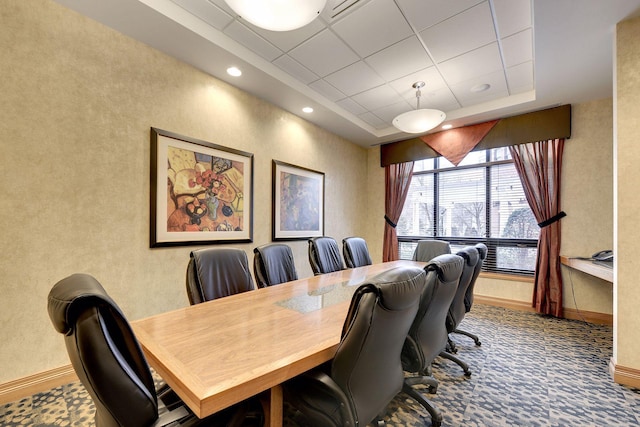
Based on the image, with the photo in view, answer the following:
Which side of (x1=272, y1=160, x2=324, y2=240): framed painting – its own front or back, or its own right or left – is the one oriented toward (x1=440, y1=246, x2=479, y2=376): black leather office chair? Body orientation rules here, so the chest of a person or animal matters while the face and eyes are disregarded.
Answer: front

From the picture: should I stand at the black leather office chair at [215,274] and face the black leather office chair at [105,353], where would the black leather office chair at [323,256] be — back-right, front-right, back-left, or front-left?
back-left

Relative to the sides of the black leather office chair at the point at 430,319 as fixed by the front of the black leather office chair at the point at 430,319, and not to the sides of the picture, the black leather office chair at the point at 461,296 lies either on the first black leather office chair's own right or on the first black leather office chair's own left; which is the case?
on the first black leather office chair's own right

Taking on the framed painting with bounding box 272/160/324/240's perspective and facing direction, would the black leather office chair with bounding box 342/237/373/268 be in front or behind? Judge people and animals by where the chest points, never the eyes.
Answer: in front

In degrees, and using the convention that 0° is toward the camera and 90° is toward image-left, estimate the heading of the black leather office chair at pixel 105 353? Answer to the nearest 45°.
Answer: approximately 270°

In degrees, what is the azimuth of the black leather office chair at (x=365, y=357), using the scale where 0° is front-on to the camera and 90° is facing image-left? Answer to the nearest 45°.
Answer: approximately 135°

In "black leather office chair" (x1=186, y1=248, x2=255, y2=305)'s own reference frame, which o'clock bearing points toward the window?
The window is roughly at 10 o'clock from the black leather office chair.

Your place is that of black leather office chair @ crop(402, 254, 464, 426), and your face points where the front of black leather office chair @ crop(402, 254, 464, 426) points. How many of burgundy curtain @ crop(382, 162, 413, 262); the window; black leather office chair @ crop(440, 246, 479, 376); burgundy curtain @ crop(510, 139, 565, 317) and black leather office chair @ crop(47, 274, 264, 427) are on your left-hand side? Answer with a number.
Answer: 1

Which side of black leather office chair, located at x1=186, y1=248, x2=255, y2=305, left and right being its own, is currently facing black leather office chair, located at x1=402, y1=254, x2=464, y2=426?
front

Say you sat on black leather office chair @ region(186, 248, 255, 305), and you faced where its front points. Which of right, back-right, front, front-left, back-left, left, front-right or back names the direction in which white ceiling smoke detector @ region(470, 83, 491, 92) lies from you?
front-left

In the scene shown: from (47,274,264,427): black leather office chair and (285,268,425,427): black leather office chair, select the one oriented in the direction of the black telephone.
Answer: (47,274,264,427): black leather office chair

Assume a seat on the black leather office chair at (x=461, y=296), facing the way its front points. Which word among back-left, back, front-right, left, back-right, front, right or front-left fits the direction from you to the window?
right

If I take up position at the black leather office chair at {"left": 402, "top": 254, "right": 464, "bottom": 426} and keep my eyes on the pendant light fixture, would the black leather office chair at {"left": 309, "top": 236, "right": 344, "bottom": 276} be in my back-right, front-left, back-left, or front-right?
front-left

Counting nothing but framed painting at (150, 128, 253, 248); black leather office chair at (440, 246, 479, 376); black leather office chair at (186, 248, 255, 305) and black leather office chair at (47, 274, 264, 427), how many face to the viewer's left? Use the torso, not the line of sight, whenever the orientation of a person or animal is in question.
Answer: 1

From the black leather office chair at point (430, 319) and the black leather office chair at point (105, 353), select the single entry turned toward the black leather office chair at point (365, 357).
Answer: the black leather office chair at point (105, 353)

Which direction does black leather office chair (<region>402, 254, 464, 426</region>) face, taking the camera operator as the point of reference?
facing away from the viewer and to the left of the viewer

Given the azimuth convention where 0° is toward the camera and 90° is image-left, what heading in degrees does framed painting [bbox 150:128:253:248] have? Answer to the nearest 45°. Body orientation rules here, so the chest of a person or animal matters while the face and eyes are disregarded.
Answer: approximately 315°

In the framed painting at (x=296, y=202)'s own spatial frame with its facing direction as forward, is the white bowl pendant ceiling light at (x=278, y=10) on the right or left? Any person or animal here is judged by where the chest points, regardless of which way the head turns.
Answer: on its right

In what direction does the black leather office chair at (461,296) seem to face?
to the viewer's left
